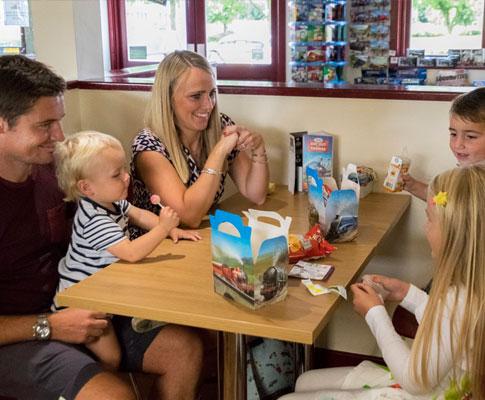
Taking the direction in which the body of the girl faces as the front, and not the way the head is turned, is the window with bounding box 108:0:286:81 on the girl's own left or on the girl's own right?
on the girl's own right

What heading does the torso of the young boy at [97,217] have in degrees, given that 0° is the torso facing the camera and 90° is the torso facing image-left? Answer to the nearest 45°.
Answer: approximately 270°

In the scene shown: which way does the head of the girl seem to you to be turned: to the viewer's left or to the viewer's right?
to the viewer's left

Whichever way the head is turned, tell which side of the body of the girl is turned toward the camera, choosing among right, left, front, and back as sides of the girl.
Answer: left

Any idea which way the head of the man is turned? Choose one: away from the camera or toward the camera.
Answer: toward the camera

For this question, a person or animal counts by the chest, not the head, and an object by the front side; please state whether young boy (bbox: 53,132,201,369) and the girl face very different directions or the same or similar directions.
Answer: very different directions

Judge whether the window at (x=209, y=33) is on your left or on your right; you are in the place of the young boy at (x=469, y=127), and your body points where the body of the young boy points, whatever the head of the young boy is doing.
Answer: on your right

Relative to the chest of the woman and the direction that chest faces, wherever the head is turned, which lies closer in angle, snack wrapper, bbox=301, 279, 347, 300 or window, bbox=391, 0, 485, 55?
the snack wrapper

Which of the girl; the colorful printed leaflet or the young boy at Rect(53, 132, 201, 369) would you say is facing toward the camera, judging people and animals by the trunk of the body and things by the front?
the colorful printed leaflet

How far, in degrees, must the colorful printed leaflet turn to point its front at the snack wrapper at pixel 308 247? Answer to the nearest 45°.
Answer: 0° — it already faces it

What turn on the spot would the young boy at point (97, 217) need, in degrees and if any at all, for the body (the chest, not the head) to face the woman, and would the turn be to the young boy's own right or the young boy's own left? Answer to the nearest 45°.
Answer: approximately 45° to the young boy's own left

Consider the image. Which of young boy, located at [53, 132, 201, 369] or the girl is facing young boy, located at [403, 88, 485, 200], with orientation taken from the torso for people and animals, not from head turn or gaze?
young boy, located at [53, 132, 201, 369]

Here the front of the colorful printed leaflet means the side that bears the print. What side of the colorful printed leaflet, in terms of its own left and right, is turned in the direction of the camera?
front

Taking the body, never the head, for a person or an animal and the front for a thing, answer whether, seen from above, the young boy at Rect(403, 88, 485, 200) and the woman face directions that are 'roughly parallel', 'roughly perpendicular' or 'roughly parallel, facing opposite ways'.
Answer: roughly perpendicular

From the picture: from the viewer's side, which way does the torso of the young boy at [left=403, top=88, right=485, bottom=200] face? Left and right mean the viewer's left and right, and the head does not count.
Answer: facing the viewer and to the left of the viewer

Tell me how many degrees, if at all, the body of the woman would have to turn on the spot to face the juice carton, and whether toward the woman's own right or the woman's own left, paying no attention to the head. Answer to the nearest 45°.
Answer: approximately 45° to the woman's own left
